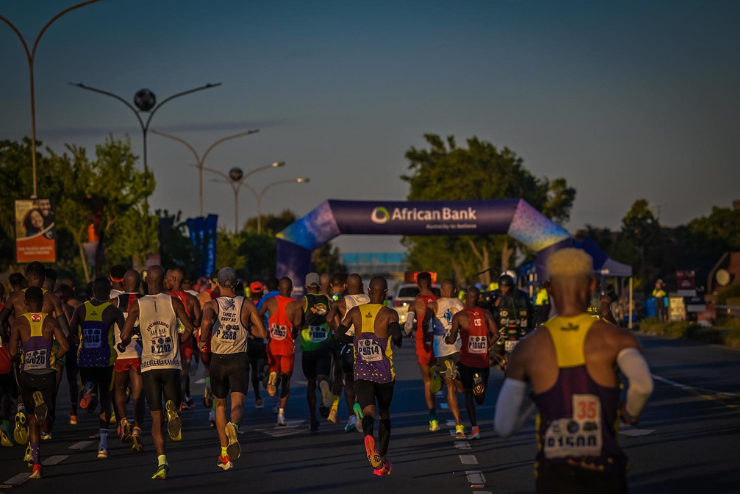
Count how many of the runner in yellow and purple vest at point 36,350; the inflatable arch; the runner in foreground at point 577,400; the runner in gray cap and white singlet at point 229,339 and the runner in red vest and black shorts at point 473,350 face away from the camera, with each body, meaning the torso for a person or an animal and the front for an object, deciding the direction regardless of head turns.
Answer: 4

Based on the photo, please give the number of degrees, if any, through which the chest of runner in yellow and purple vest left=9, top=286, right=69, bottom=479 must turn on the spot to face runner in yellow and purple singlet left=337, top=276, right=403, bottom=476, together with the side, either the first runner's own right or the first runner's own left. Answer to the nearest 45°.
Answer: approximately 135° to the first runner's own right

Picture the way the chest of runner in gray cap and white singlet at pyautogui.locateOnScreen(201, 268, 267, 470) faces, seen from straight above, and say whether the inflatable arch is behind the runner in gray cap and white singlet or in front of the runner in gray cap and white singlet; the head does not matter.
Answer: in front

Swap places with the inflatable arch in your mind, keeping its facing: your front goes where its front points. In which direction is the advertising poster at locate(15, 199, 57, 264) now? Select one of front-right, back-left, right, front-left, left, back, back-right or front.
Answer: front-right

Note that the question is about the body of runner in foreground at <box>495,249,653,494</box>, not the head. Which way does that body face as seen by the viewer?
away from the camera

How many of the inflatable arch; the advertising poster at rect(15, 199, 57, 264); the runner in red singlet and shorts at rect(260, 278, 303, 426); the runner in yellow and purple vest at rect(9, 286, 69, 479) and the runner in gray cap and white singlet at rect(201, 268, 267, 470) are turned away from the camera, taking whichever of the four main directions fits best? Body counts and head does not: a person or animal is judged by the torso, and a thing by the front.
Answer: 3

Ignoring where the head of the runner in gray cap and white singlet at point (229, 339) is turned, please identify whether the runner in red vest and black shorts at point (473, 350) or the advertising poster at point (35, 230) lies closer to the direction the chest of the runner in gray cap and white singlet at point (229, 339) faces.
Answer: the advertising poster

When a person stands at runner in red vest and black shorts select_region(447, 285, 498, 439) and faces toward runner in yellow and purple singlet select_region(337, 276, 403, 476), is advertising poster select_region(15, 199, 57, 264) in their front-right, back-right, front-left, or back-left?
back-right

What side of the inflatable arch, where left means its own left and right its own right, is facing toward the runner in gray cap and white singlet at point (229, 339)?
front

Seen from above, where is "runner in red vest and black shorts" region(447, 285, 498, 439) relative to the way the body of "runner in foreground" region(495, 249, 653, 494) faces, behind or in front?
in front

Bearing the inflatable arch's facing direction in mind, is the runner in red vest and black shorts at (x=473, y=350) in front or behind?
in front

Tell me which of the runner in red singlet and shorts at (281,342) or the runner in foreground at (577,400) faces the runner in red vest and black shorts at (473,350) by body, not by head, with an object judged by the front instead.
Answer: the runner in foreground at (577,400)

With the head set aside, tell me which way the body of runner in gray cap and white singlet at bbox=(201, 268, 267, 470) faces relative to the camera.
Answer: away from the camera

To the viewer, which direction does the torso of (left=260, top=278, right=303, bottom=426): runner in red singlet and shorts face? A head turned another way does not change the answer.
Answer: away from the camera

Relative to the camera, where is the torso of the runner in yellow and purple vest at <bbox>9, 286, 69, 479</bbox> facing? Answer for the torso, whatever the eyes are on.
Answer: away from the camera

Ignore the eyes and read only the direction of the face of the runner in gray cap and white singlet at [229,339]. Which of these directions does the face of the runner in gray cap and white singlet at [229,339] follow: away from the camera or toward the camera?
away from the camera

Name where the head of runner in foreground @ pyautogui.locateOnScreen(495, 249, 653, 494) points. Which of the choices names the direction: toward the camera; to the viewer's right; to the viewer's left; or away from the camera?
away from the camera

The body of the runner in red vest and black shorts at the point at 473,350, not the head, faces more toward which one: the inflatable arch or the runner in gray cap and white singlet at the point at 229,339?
the inflatable arch

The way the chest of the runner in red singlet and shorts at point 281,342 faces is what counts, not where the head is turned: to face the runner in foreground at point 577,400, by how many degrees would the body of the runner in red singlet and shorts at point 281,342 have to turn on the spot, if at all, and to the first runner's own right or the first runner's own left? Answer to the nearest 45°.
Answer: approximately 180°
